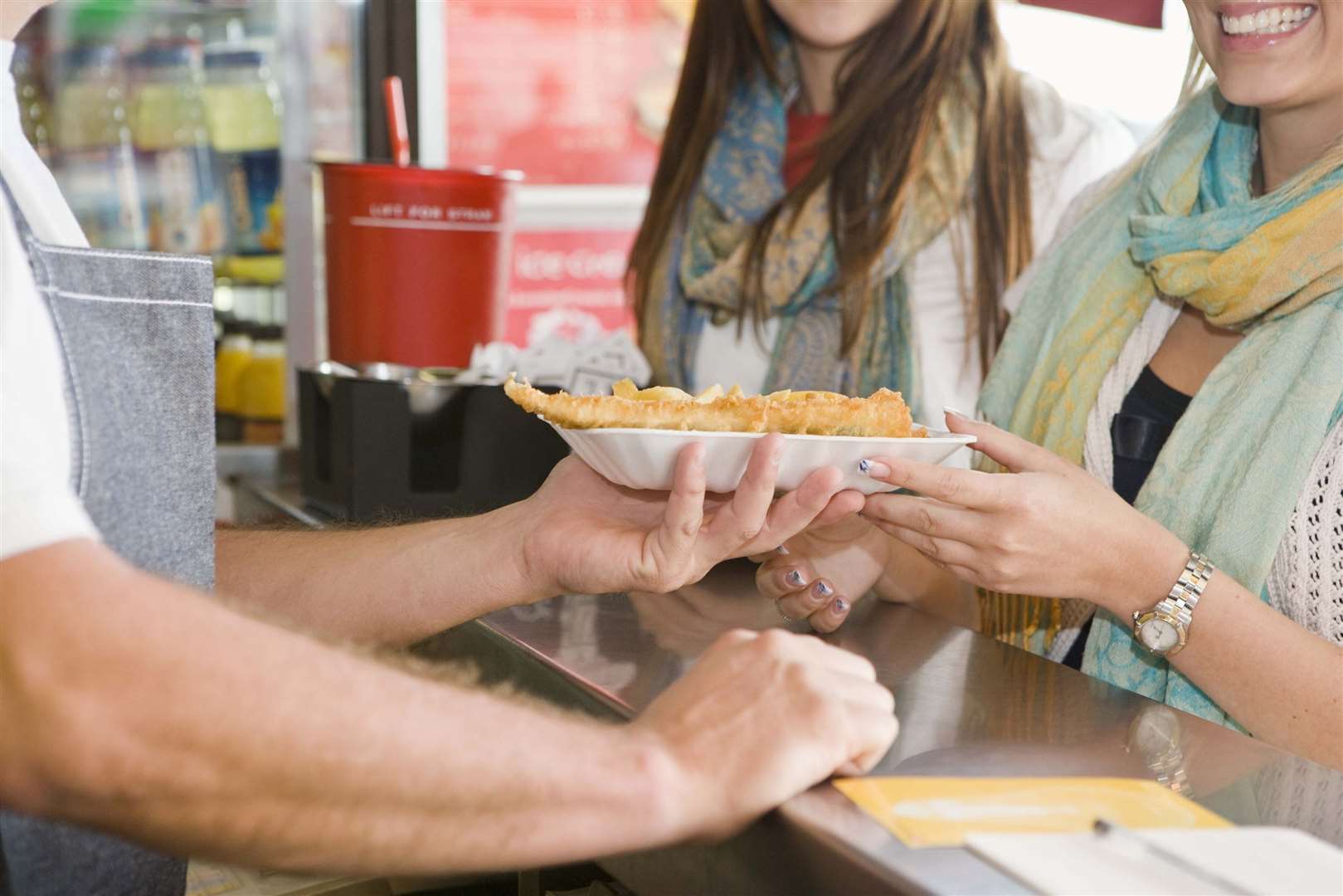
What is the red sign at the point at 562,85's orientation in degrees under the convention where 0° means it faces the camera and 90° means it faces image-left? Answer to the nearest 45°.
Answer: approximately 0°

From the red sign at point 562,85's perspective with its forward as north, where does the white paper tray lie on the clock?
The white paper tray is roughly at 12 o'clock from the red sign.

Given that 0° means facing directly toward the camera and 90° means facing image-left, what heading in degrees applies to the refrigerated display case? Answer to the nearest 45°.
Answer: approximately 0°

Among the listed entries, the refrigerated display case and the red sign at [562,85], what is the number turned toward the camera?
2
